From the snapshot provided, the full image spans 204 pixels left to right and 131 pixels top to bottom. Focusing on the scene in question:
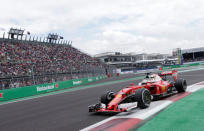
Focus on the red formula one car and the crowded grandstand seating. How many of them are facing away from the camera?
0

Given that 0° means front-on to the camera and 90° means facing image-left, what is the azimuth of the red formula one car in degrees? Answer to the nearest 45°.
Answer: approximately 45°

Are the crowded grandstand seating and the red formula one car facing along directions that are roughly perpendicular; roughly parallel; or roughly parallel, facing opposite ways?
roughly perpendicular

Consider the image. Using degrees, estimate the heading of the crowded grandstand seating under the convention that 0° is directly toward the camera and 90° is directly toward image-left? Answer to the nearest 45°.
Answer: approximately 315°

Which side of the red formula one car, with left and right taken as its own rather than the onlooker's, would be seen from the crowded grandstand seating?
right
